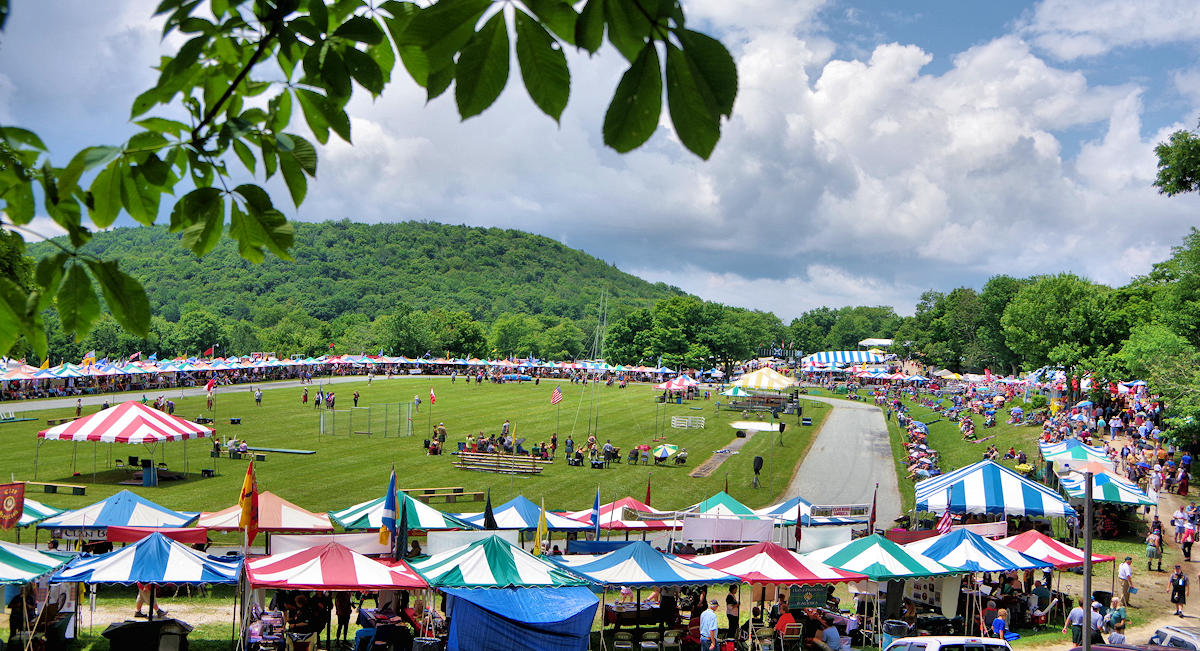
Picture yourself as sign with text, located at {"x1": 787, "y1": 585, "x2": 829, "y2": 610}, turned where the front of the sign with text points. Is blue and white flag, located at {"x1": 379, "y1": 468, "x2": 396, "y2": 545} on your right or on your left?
on your right

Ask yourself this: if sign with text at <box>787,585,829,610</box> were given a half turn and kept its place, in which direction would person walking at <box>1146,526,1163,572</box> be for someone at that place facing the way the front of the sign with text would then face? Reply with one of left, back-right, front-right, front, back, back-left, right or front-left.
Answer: front-right

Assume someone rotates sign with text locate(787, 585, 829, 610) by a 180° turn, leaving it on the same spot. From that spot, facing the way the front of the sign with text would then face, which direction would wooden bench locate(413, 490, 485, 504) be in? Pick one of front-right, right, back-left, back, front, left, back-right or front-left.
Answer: front-left

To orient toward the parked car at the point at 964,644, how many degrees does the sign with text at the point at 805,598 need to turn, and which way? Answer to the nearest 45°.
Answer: approximately 45° to its left

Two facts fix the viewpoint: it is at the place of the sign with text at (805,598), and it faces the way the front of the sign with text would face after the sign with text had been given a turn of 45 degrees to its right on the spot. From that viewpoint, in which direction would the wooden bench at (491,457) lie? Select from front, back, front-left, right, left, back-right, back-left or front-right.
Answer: right

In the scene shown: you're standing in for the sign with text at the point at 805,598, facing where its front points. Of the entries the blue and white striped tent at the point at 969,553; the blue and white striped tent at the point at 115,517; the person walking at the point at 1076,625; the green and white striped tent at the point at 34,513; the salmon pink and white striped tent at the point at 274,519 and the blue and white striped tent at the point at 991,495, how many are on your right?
3

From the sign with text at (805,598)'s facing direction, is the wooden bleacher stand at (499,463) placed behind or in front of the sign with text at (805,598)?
behind

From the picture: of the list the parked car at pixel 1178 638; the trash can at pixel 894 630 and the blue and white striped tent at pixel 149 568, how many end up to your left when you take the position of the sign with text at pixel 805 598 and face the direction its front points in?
2

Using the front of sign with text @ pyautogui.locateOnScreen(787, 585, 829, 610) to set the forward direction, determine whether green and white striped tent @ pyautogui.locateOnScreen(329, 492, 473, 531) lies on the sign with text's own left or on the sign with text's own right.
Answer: on the sign with text's own right

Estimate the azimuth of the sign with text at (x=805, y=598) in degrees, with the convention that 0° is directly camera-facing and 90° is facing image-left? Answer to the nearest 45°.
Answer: approximately 0°
